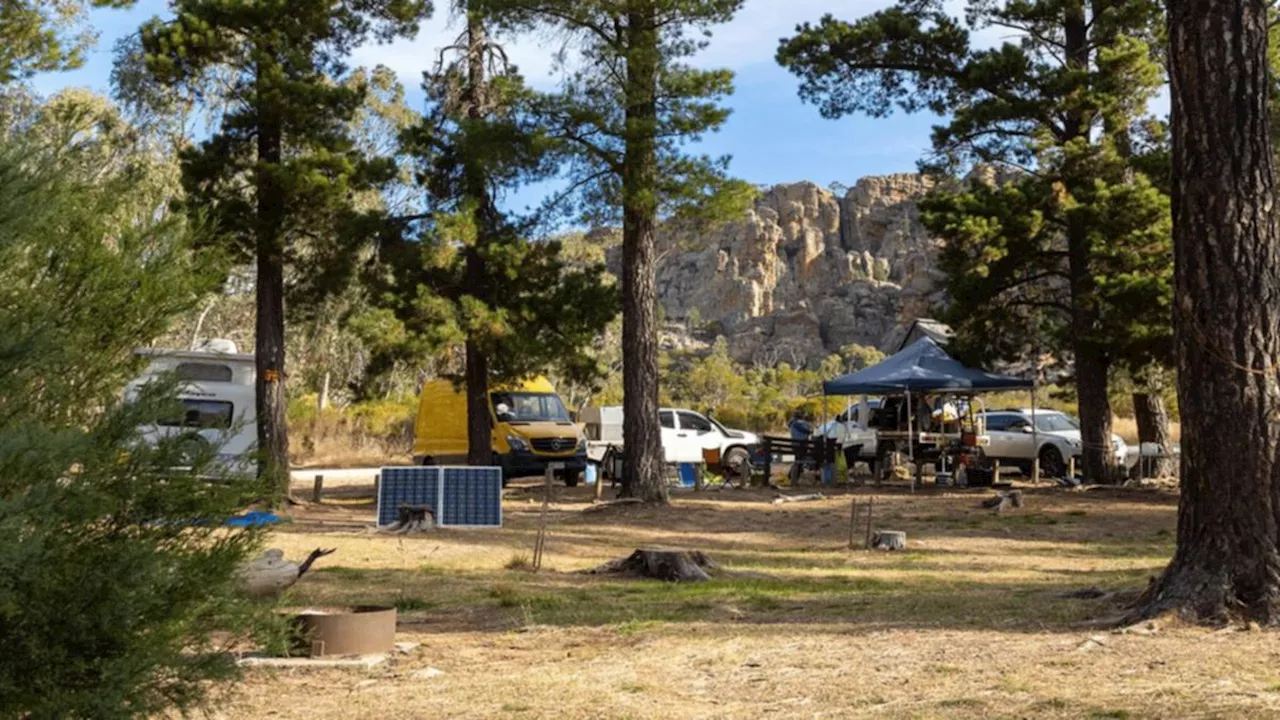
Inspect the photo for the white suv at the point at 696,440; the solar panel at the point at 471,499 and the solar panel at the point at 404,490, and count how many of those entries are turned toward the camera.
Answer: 2

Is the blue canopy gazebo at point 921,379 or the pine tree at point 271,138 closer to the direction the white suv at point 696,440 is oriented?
the blue canopy gazebo

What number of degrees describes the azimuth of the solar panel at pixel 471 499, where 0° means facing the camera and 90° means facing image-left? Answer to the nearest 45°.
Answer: approximately 0°

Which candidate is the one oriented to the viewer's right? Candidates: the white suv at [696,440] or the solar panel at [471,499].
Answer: the white suv

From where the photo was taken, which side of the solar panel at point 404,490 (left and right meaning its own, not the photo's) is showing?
front

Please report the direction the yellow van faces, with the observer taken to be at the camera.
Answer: facing the viewer and to the right of the viewer

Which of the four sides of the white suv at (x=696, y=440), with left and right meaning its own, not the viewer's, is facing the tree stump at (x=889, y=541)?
right

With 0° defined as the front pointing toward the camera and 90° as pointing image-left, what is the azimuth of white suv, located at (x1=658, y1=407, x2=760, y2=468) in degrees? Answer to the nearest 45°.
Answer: approximately 270°

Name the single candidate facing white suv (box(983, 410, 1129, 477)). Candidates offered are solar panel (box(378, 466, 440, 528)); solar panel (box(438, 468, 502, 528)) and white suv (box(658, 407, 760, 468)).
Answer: white suv (box(658, 407, 760, 468))

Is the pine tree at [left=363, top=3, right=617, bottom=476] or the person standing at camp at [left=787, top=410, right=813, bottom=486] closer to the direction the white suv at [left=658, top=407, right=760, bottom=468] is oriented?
the person standing at camp
